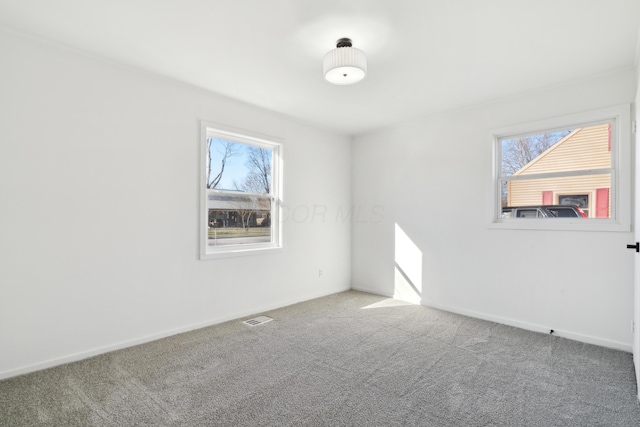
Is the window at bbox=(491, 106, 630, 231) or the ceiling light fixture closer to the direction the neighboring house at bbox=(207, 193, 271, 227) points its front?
the ceiling light fixture

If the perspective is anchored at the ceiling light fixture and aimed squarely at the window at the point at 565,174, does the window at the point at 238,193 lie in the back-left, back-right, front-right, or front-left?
back-left

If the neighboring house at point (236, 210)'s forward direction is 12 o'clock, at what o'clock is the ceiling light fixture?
The ceiling light fixture is roughly at 1 o'clock from the neighboring house.
